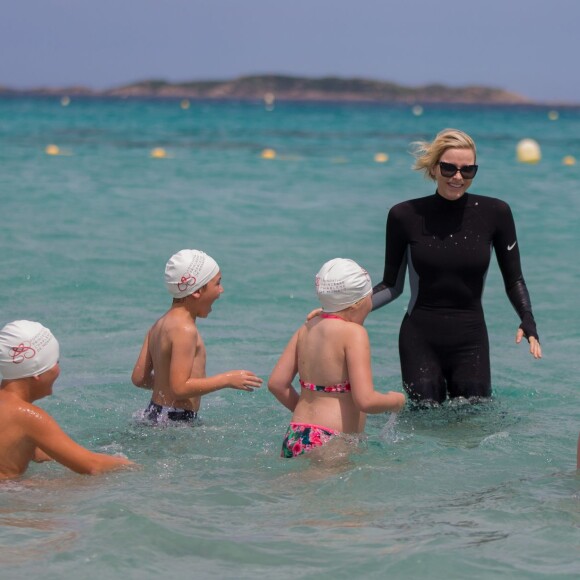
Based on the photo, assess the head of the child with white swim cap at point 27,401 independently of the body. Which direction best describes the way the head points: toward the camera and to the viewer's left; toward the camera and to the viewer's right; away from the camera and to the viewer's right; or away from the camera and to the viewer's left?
away from the camera and to the viewer's right

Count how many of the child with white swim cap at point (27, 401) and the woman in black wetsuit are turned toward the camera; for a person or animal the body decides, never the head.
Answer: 1

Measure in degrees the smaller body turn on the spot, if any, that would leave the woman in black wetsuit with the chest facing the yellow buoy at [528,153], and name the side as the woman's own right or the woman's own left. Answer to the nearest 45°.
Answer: approximately 180°

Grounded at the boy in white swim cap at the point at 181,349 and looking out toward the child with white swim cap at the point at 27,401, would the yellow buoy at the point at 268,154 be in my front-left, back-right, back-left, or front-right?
back-right

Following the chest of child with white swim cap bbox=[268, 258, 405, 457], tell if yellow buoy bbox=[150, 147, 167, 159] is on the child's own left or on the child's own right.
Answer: on the child's own left

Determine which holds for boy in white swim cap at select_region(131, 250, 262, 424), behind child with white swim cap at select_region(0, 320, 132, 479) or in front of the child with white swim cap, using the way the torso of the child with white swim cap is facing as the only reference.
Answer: in front

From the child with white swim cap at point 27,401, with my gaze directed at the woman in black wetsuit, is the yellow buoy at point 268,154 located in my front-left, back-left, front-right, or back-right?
front-left

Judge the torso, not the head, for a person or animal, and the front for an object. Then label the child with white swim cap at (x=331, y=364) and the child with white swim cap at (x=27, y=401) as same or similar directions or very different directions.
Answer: same or similar directions

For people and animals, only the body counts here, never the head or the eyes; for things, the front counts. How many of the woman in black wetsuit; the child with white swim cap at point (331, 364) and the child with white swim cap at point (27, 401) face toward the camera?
1

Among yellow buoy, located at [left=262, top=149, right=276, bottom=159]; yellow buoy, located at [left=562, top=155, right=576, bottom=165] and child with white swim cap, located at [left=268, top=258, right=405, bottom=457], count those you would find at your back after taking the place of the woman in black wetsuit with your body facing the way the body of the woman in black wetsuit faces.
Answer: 2

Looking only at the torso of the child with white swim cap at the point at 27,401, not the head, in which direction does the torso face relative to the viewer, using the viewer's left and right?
facing away from the viewer and to the right of the viewer

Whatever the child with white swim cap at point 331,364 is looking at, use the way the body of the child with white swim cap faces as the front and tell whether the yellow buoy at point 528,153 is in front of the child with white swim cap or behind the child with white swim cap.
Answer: in front

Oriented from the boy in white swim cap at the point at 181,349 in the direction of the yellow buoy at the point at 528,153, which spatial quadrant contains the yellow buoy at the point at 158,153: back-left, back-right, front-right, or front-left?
front-left

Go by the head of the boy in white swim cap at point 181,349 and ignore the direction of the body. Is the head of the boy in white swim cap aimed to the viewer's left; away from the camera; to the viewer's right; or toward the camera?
to the viewer's right

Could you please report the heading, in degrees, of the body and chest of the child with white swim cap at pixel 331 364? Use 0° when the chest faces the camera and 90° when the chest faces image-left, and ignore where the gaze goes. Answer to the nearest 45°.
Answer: approximately 225°

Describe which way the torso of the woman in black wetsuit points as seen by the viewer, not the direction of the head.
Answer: toward the camera

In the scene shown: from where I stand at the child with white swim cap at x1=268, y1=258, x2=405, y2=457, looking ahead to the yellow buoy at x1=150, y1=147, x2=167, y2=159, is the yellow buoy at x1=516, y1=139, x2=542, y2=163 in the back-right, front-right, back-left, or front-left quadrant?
front-right

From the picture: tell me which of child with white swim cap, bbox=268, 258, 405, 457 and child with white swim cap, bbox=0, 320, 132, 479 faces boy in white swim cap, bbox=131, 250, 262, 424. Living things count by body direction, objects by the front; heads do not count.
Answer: child with white swim cap, bbox=0, 320, 132, 479

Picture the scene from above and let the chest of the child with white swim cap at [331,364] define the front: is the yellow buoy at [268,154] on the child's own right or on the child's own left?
on the child's own left
